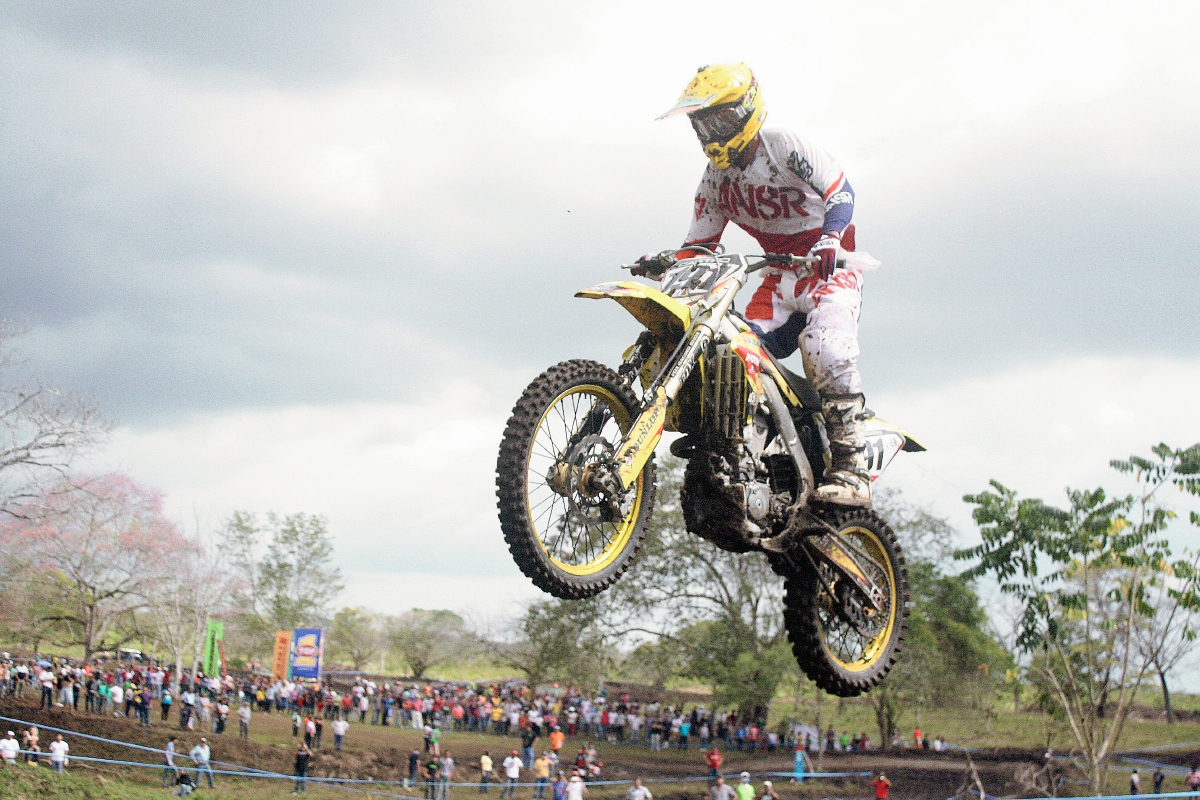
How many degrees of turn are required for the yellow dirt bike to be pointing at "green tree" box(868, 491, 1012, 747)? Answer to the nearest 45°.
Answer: approximately 135° to its right

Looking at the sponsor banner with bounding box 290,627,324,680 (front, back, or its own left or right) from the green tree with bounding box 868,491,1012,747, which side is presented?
left

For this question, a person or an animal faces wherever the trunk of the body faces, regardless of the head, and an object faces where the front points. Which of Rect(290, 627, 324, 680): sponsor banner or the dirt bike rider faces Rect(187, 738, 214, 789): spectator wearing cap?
the sponsor banner

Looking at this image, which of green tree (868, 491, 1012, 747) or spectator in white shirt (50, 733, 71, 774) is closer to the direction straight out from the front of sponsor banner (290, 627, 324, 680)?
the spectator in white shirt

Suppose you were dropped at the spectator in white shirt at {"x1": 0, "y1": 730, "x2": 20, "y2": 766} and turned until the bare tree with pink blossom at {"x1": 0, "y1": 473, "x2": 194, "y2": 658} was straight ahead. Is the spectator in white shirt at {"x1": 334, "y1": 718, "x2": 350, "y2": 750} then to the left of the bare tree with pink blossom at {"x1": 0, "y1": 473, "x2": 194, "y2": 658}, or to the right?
right

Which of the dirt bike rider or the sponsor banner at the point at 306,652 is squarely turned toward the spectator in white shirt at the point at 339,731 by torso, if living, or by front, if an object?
the sponsor banner

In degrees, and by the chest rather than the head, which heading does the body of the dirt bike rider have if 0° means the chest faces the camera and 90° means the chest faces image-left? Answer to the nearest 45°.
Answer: approximately 45°

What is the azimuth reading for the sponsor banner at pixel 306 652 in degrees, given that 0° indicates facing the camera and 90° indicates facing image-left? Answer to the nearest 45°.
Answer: approximately 0°

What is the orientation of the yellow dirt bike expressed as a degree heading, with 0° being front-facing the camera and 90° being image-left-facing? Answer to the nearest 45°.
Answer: approximately 45°
